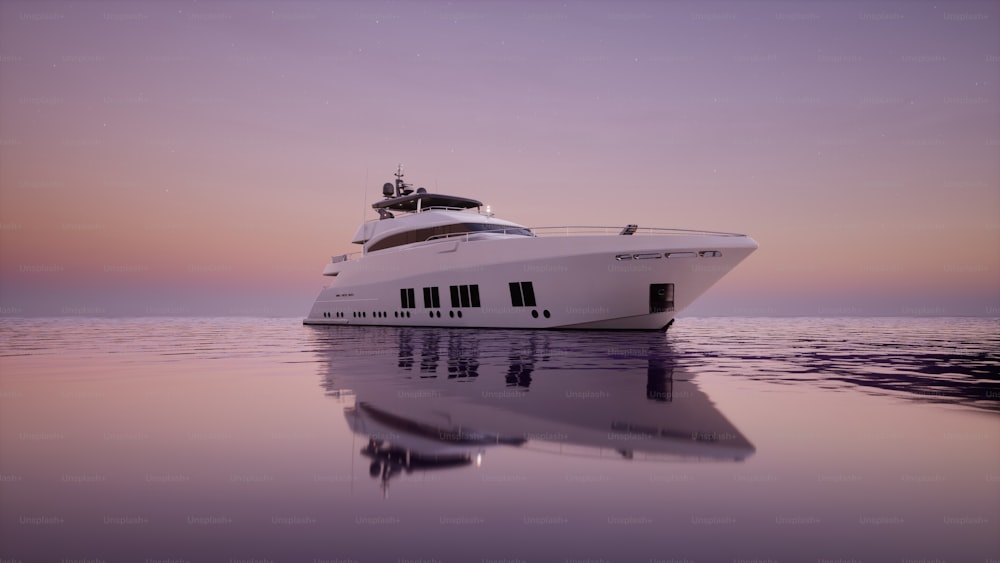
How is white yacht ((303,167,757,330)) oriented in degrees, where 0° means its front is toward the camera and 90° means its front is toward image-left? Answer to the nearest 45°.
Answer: approximately 315°
